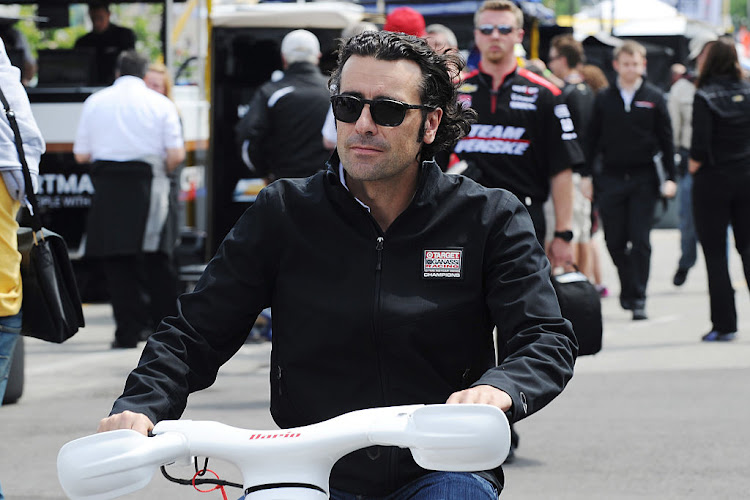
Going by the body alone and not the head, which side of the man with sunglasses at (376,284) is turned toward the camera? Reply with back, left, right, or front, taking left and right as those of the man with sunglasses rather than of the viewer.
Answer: front

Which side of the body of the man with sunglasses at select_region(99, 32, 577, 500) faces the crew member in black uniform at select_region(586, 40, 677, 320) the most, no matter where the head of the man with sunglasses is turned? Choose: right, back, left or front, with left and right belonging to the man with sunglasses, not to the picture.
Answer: back

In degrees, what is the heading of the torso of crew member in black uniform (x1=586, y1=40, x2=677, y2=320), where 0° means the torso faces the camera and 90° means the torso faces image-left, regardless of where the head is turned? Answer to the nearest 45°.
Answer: approximately 0°

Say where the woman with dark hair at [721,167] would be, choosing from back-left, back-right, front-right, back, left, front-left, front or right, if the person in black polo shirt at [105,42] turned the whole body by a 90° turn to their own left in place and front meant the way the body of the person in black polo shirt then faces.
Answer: front-right

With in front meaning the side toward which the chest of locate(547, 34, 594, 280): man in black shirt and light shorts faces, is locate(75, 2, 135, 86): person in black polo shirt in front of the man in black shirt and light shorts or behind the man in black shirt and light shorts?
in front

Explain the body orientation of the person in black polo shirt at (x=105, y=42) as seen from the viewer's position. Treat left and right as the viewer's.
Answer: facing the viewer

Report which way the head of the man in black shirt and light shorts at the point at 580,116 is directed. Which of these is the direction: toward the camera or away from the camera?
toward the camera

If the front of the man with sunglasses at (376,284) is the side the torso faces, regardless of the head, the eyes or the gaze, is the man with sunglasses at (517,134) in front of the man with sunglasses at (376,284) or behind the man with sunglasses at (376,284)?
behind
